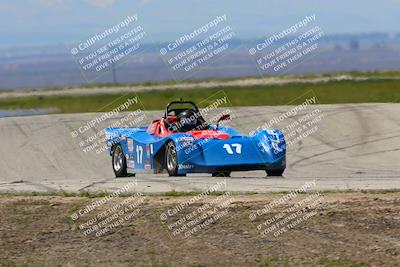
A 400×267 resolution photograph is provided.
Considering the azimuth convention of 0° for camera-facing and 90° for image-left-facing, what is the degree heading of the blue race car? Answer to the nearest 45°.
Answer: approximately 315°
